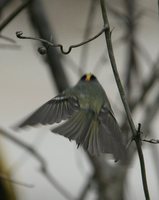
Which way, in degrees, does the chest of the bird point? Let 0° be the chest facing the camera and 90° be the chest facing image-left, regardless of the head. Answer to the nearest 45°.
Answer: approximately 180°

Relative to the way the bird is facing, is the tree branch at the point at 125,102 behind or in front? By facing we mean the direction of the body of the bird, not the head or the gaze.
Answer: behind
